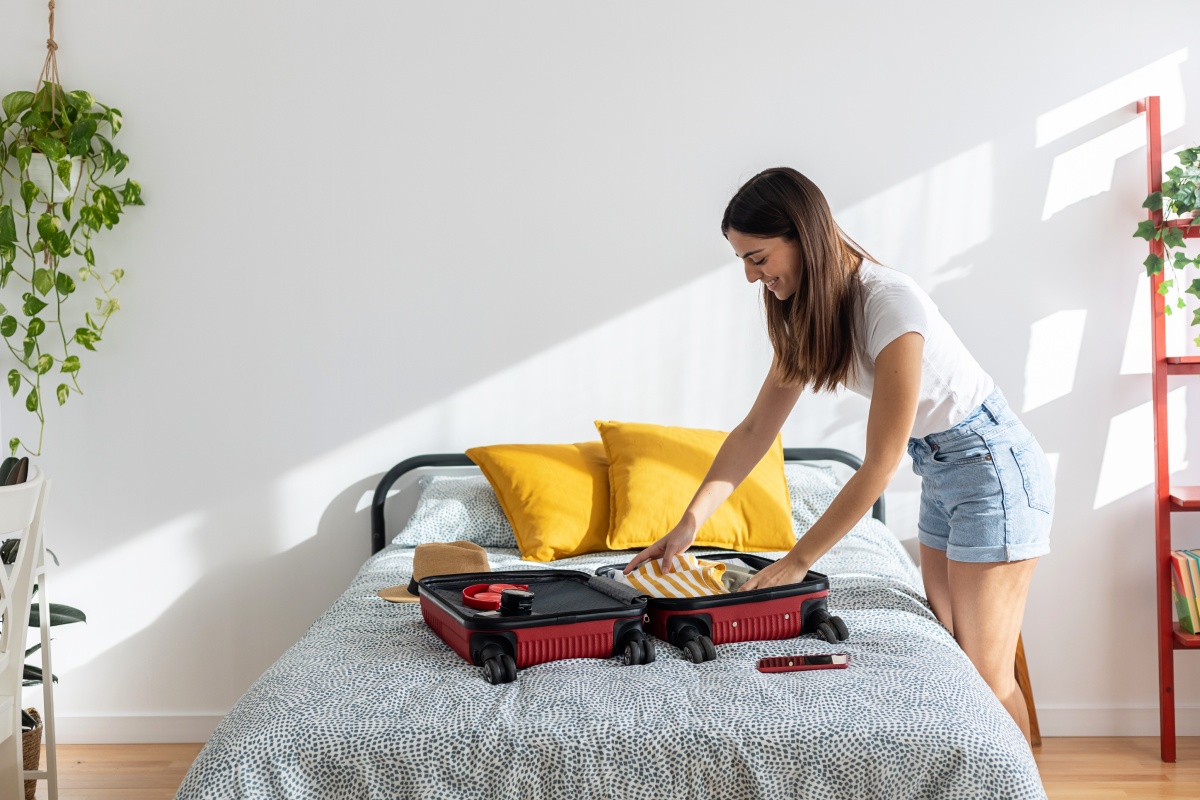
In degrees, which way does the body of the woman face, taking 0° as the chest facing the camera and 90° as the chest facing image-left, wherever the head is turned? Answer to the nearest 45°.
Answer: approximately 90°

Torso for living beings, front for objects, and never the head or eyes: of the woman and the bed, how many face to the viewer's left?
1

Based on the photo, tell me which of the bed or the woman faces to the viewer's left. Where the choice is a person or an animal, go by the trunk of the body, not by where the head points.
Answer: the woman

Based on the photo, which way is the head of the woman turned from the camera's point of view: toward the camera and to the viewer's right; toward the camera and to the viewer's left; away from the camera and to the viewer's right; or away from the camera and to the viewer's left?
toward the camera and to the viewer's left

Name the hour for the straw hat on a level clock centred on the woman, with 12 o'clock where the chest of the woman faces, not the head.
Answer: The straw hat is roughly at 12 o'clock from the woman.

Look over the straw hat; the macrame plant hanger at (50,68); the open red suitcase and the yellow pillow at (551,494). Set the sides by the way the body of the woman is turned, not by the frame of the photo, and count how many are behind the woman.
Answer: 0

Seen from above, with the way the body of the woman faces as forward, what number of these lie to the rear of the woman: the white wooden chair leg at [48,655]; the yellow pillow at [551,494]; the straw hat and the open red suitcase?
0

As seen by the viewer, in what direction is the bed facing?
toward the camera

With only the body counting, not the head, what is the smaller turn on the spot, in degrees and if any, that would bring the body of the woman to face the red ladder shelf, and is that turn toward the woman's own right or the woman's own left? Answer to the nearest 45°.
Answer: approximately 135° to the woman's own right

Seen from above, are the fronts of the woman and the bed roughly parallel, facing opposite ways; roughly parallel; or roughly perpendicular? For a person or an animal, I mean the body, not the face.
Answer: roughly perpendicular

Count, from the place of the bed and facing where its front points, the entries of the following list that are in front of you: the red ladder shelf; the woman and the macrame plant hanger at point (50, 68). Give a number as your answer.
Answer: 0

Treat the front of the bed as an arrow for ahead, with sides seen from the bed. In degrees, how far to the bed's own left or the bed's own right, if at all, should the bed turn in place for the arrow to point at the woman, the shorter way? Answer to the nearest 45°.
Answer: approximately 135° to the bed's own left
